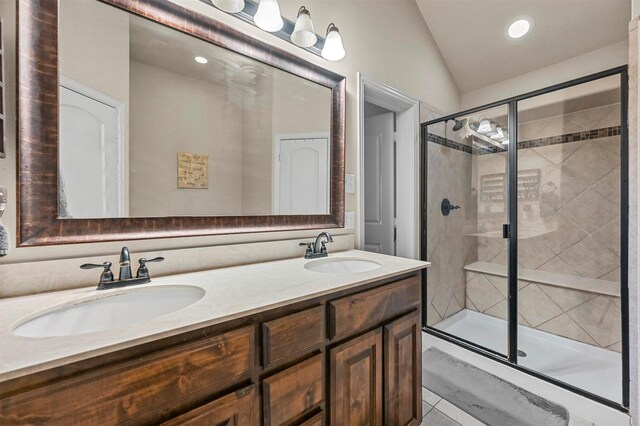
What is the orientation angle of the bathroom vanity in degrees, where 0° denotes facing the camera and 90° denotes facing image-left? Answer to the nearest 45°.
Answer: approximately 315°

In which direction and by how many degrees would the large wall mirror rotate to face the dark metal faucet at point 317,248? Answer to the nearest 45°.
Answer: approximately 45° to its left

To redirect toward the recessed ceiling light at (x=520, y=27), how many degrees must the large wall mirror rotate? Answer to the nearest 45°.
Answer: approximately 45° to its left

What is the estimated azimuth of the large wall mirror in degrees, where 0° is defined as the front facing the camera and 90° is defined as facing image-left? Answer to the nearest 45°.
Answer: approximately 315°

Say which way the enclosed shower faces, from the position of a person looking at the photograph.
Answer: facing the viewer and to the left of the viewer

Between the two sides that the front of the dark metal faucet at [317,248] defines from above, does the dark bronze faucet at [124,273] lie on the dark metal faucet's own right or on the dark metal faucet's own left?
on the dark metal faucet's own right

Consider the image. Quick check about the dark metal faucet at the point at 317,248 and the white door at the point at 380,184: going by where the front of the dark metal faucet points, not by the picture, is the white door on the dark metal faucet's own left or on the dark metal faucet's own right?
on the dark metal faucet's own left

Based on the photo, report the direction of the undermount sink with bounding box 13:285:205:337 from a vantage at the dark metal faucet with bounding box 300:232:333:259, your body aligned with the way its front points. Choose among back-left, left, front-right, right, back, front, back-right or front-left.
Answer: right

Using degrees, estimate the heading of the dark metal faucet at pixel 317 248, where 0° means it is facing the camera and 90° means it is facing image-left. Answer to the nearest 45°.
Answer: approximately 315°

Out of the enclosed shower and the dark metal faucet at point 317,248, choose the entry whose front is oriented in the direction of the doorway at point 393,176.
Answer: the enclosed shower

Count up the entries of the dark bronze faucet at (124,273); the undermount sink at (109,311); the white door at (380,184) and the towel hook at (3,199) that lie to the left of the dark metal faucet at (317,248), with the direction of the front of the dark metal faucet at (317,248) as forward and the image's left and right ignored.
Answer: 1

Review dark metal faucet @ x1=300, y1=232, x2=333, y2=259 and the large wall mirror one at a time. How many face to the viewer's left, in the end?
0
